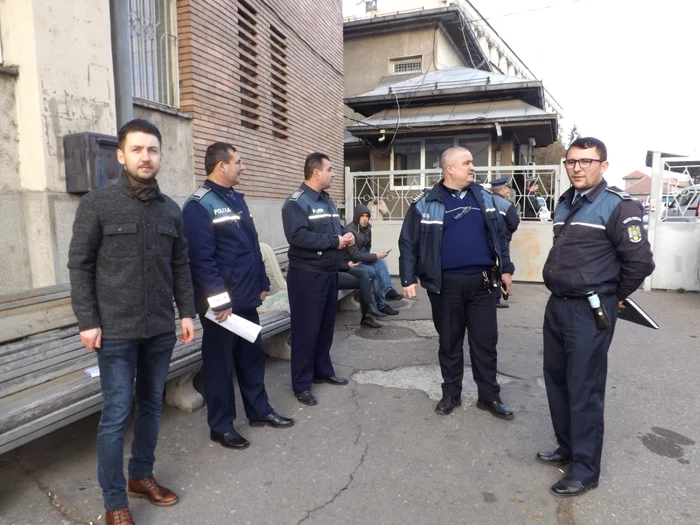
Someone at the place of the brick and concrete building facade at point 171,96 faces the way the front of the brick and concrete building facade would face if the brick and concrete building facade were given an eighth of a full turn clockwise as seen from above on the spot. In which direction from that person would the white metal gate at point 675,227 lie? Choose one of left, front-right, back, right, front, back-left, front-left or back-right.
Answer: left

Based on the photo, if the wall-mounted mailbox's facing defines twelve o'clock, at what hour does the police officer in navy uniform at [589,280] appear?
The police officer in navy uniform is roughly at 12 o'clock from the wall-mounted mailbox.

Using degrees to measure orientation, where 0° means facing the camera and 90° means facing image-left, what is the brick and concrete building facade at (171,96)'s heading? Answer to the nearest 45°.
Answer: approximately 315°

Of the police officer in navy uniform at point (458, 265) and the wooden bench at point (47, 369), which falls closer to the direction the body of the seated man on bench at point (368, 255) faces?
the police officer in navy uniform

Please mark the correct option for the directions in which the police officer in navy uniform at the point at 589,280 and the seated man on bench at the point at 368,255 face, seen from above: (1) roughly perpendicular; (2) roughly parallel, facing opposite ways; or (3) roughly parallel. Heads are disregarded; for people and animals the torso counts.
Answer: roughly perpendicular

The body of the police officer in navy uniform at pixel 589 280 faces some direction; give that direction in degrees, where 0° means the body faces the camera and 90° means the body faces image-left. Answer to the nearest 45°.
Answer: approximately 45°

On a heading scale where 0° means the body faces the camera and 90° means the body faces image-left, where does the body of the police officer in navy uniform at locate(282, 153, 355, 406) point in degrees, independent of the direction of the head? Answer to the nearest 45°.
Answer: approximately 315°

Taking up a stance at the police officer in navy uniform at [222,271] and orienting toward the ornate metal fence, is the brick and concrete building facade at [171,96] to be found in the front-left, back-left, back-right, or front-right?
front-left

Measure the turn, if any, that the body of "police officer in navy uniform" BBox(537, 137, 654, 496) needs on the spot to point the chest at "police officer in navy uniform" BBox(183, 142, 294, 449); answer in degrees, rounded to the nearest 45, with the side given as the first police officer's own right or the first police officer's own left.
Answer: approximately 45° to the first police officer's own right

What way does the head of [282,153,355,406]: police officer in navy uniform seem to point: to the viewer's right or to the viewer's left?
to the viewer's right

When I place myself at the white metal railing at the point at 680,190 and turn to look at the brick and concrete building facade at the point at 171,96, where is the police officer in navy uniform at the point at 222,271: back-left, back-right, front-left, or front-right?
front-left
